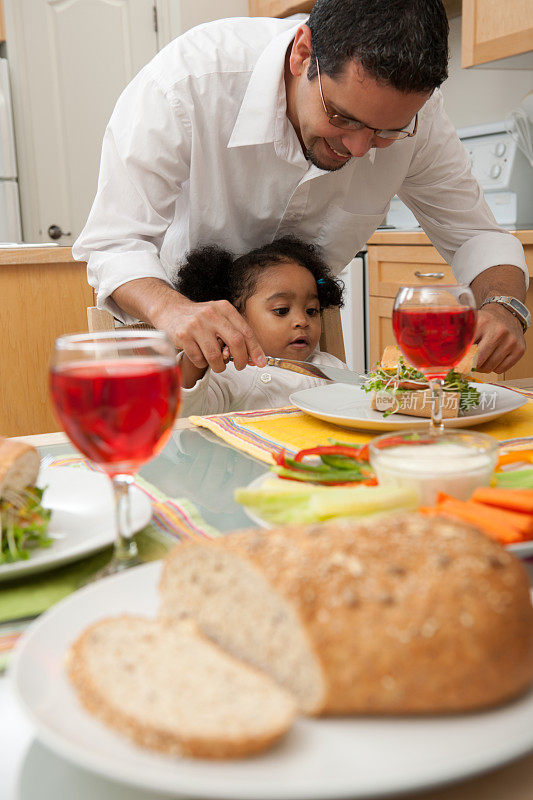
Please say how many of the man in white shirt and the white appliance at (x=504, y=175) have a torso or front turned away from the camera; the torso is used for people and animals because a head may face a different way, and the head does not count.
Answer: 0

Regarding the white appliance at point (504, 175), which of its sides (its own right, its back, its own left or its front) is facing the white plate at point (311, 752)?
front

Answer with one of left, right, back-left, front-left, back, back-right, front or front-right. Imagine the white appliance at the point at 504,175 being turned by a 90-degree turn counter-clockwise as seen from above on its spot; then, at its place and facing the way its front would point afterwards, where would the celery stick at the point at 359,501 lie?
right

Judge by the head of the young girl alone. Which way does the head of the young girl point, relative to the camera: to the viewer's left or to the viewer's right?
to the viewer's right

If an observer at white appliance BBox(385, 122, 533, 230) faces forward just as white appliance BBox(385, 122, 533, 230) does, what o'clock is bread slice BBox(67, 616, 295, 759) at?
The bread slice is roughly at 12 o'clock from the white appliance.

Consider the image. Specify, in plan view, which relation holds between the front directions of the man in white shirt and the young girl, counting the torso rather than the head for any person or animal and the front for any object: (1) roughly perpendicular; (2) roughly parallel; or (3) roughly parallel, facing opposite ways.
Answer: roughly parallel

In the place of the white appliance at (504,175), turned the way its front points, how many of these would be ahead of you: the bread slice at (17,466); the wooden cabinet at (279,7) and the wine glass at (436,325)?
2

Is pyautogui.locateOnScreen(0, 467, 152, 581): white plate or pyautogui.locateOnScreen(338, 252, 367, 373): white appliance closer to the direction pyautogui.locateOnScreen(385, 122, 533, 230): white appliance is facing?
the white plate

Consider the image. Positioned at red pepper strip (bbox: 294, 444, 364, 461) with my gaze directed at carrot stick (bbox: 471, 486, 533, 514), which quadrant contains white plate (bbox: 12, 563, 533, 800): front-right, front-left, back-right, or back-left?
front-right

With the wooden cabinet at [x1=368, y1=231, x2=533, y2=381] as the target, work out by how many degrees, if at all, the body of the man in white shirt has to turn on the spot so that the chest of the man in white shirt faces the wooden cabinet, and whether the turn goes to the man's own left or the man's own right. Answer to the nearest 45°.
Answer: approximately 135° to the man's own left

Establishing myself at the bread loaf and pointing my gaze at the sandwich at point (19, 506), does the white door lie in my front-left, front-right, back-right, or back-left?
front-right

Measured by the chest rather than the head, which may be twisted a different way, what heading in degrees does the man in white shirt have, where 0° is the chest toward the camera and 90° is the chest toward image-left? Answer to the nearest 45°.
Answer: approximately 315°

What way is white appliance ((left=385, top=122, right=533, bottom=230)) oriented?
toward the camera

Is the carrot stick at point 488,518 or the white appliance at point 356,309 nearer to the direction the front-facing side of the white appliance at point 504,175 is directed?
the carrot stick

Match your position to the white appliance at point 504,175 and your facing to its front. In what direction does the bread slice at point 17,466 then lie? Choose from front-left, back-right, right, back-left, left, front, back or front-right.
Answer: front

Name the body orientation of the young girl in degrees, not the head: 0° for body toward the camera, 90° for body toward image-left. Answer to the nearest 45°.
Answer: approximately 315°

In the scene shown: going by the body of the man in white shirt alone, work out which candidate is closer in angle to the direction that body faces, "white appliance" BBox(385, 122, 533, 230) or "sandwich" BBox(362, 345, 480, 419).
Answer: the sandwich

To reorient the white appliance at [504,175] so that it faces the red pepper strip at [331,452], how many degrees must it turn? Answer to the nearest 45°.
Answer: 0° — it already faces it

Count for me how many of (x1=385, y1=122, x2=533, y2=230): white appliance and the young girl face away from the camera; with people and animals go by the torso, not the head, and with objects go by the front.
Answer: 0
